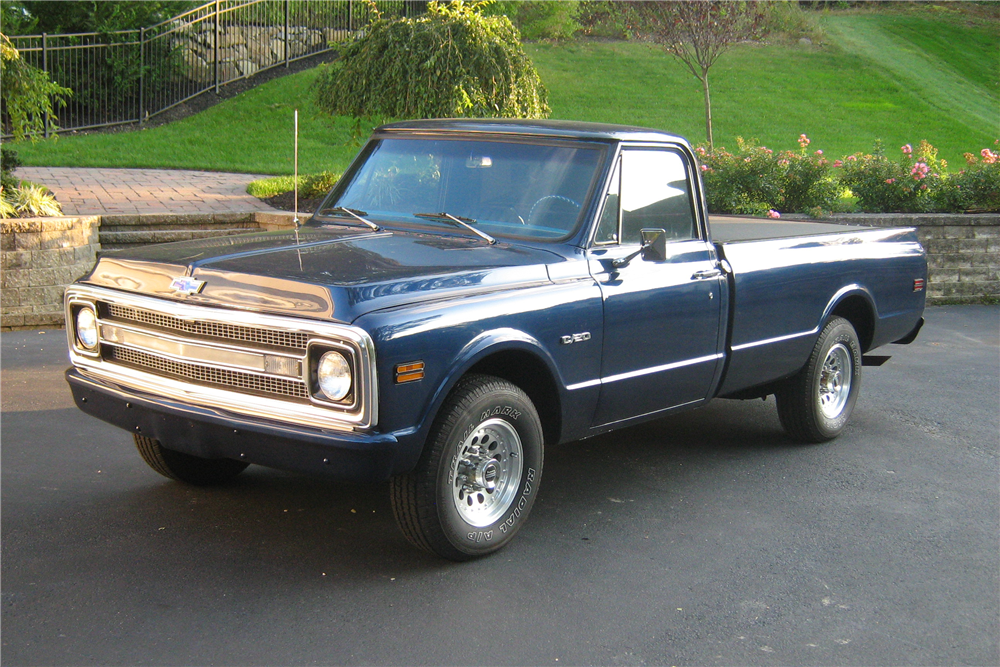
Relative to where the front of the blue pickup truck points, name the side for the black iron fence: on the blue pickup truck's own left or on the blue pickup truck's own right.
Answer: on the blue pickup truck's own right

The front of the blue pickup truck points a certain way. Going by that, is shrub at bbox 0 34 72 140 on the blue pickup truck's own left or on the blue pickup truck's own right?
on the blue pickup truck's own right

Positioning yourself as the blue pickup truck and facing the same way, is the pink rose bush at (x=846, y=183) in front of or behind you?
behind

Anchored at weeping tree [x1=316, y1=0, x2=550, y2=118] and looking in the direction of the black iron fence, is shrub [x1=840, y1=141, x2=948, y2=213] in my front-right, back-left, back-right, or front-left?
back-right

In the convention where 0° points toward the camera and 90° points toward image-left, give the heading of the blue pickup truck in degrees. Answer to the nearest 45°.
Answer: approximately 45°

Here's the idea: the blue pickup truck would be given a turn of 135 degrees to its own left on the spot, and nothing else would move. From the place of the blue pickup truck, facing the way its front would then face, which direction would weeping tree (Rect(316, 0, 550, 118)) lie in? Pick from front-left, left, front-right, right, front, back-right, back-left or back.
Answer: left

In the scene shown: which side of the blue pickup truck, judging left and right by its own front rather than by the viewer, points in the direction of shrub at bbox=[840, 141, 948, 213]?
back

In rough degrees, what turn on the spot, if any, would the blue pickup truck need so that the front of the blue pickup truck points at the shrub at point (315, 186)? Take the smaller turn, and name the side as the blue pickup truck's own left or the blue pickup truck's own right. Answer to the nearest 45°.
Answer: approximately 135° to the blue pickup truck's own right

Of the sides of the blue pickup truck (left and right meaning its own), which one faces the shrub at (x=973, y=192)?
back

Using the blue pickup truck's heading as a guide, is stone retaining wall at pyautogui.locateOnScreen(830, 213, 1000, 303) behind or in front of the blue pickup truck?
behind
